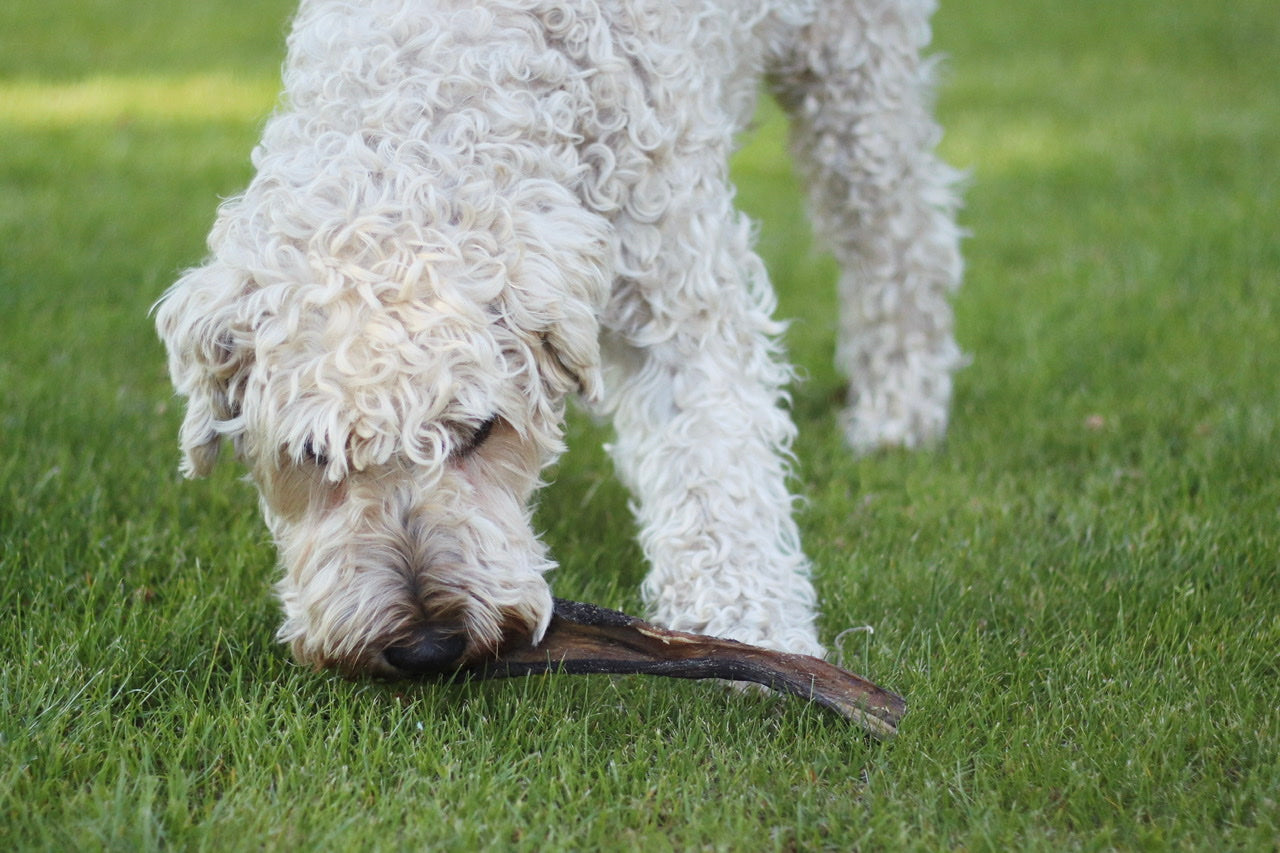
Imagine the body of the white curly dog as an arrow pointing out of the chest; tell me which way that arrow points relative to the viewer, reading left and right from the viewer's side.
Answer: facing the viewer and to the left of the viewer
